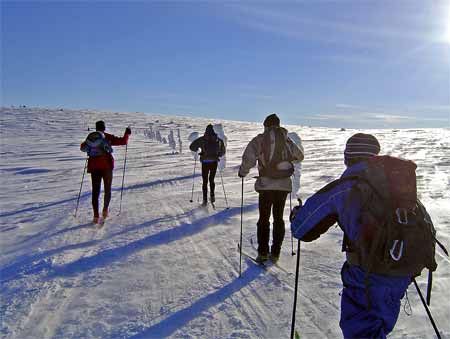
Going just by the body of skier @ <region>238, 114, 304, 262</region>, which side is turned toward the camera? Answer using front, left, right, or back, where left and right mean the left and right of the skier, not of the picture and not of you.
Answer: back

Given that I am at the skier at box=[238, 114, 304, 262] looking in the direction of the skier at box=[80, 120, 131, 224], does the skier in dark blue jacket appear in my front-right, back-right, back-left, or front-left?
back-left

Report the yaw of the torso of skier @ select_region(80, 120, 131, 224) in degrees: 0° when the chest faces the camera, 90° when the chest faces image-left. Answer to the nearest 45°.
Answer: approximately 180°

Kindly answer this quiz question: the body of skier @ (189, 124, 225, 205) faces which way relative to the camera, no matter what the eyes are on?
away from the camera

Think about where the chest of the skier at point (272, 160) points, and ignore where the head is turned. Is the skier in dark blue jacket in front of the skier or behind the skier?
behind

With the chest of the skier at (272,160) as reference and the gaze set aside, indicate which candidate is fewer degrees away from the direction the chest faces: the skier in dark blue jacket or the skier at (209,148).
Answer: the skier

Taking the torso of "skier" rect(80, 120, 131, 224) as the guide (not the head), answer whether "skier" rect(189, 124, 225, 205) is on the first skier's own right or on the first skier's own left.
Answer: on the first skier's own right

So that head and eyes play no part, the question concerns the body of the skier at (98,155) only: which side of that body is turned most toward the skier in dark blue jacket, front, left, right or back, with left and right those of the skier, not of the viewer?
back

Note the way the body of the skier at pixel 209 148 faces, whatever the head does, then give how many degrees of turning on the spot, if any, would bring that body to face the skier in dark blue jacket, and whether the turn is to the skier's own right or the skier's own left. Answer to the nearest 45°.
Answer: approximately 180°

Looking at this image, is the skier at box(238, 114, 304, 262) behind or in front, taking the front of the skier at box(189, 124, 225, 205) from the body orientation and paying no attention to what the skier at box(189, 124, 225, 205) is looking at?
behind
